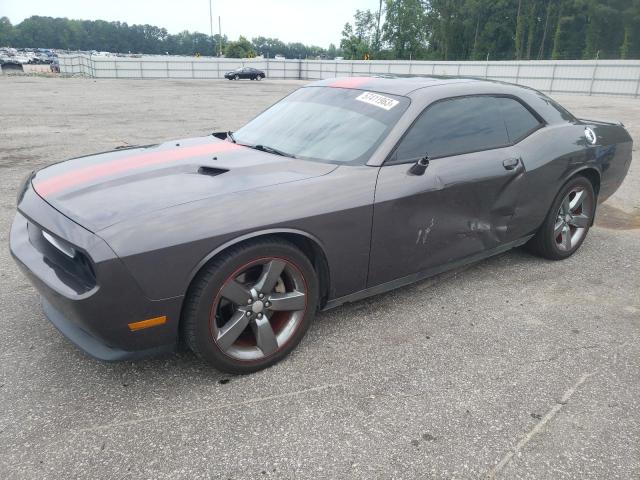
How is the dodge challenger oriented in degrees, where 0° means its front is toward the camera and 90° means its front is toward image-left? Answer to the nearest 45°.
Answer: approximately 45°

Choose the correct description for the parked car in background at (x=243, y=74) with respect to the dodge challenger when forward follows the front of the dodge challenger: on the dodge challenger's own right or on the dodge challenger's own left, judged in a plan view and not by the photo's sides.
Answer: on the dodge challenger's own right
